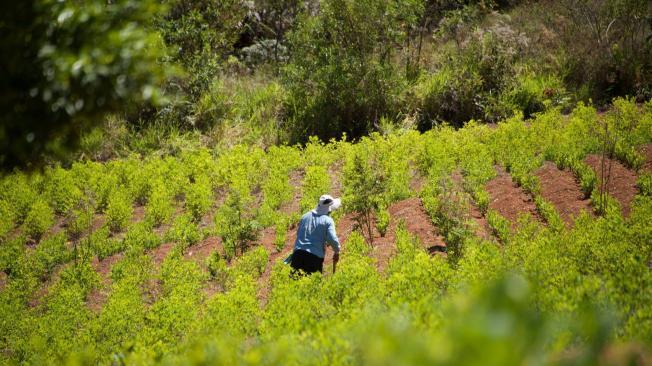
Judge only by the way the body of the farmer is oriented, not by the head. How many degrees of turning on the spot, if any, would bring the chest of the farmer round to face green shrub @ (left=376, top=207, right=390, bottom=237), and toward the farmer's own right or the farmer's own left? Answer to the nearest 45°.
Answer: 0° — they already face it

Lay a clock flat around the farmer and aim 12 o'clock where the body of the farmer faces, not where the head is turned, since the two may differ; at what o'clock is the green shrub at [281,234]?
The green shrub is roughly at 10 o'clock from the farmer.

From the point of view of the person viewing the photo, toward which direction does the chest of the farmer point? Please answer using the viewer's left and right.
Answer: facing away from the viewer and to the right of the viewer

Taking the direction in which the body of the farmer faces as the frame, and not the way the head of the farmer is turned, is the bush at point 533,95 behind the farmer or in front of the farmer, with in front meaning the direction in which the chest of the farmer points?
in front

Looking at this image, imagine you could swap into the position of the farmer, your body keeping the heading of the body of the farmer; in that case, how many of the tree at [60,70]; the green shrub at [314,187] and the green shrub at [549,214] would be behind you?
1

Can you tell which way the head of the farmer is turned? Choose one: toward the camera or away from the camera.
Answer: away from the camera

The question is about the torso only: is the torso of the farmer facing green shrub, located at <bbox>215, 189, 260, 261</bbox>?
no

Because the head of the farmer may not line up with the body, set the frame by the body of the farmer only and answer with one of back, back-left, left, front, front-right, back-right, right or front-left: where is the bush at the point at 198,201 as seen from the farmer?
left

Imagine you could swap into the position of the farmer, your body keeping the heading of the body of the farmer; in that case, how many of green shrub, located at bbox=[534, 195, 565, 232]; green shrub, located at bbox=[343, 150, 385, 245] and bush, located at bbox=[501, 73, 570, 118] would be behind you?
0

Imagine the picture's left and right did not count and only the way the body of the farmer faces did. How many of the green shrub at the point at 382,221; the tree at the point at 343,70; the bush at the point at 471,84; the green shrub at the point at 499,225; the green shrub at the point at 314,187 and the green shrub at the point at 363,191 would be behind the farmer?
0

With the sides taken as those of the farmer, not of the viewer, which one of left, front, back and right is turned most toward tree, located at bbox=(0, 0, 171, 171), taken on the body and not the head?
back

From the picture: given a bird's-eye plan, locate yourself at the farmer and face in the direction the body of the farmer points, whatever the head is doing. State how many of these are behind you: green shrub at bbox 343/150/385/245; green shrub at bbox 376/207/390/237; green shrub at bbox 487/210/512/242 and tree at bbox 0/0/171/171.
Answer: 1

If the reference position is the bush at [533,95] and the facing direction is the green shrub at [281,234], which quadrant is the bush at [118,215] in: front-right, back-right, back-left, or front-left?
front-right

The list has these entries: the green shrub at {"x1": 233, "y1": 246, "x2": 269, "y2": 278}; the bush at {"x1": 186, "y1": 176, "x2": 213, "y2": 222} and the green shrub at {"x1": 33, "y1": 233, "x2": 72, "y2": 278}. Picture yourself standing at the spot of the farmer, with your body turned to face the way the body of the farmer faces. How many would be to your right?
0

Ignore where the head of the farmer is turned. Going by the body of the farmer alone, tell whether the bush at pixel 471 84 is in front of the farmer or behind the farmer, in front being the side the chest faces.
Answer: in front

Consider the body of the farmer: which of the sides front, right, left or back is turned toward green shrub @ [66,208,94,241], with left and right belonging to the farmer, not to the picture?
left

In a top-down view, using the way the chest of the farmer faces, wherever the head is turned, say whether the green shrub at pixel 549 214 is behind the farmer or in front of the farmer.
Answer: in front

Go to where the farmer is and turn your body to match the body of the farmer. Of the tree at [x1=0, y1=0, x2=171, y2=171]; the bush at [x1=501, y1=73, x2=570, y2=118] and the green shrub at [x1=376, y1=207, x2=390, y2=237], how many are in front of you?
2

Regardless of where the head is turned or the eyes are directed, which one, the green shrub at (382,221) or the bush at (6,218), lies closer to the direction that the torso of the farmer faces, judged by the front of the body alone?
the green shrub

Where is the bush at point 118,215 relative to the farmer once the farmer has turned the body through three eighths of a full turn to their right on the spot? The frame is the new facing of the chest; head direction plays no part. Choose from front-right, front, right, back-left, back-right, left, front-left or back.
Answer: back-right

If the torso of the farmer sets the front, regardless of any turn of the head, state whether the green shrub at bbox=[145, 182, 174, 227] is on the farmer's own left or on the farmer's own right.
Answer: on the farmer's own left

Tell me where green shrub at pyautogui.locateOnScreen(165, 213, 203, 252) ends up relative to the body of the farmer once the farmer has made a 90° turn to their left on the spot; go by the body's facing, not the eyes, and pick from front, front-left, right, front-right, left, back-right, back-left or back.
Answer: front
